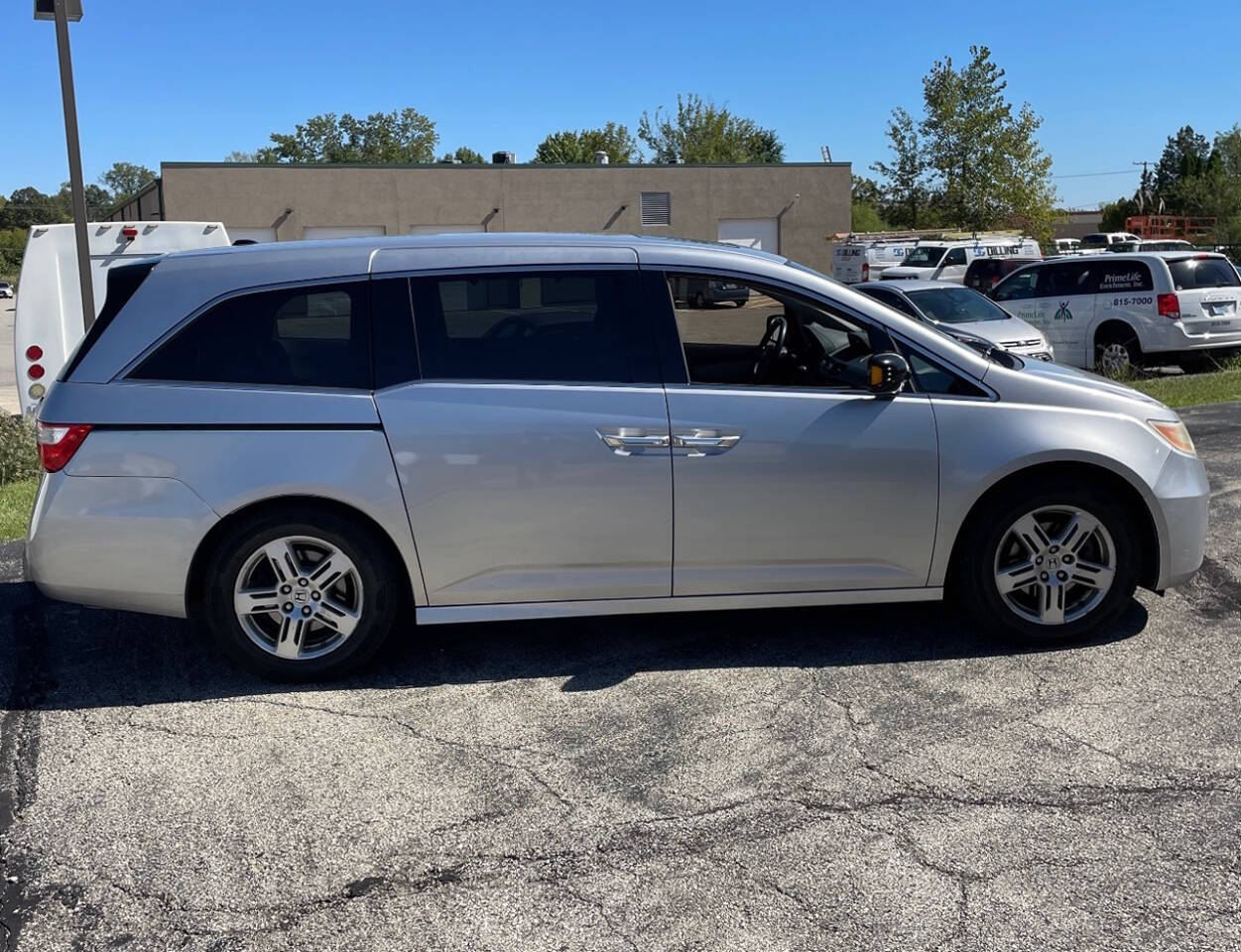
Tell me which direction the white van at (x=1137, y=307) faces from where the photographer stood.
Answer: facing away from the viewer and to the left of the viewer

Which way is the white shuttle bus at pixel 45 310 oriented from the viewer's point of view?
away from the camera

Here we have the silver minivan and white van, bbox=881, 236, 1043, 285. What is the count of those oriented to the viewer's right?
1

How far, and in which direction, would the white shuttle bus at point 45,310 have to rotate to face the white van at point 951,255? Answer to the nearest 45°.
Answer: approximately 45° to its right

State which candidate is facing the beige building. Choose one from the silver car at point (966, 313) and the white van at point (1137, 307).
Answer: the white van

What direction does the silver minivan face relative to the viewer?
to the viewer's right

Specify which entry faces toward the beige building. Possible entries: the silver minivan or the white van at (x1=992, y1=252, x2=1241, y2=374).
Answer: the white van

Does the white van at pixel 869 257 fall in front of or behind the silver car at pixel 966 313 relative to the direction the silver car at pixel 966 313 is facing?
behind

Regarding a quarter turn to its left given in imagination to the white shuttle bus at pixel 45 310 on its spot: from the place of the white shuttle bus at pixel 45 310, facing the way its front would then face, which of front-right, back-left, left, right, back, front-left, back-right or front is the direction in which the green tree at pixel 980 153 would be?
back-right

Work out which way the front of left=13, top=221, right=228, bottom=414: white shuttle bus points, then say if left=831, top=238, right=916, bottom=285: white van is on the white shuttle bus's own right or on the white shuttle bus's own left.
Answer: on the white shuttle bus's own right

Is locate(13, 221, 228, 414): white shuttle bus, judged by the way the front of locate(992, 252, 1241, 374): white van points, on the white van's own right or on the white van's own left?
on the white van's own left

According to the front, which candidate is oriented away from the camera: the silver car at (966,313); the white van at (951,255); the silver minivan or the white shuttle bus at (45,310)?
the white shuttle bus at (45,310)

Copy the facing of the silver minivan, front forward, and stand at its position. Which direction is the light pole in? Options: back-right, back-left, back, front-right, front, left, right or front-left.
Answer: back-left

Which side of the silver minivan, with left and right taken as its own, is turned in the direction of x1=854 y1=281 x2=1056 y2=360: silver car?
left

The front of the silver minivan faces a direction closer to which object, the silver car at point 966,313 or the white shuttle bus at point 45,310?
the silver car

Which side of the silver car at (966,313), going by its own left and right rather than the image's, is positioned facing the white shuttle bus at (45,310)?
right
